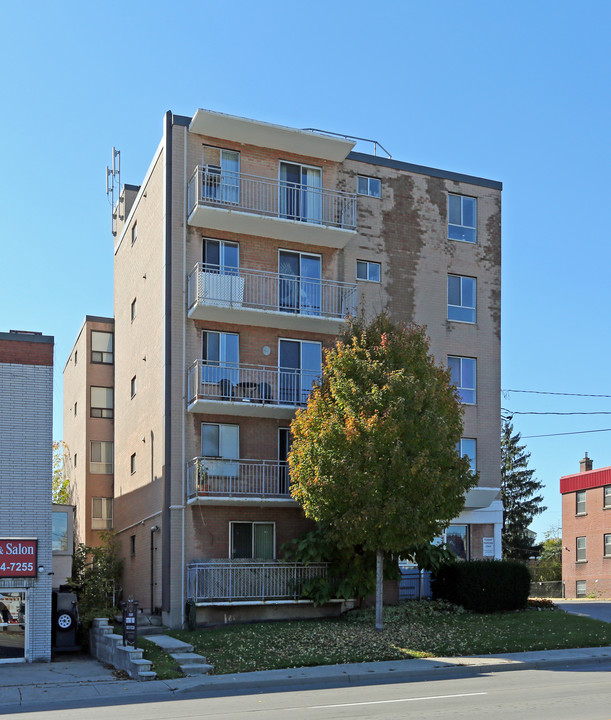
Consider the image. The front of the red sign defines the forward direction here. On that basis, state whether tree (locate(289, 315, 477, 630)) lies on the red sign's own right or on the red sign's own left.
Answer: on the red sign's own left

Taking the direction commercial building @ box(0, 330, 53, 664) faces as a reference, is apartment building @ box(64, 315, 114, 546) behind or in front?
behind

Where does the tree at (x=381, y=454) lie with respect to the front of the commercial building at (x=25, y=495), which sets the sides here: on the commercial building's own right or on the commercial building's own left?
on the commercial building's own left

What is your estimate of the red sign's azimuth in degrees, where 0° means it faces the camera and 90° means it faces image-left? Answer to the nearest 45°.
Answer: approximately 0°

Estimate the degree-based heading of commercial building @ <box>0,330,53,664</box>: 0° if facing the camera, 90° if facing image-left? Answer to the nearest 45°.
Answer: approximately 0°

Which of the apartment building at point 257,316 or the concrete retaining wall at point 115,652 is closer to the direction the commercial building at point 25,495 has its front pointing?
the concrete retaining wall
